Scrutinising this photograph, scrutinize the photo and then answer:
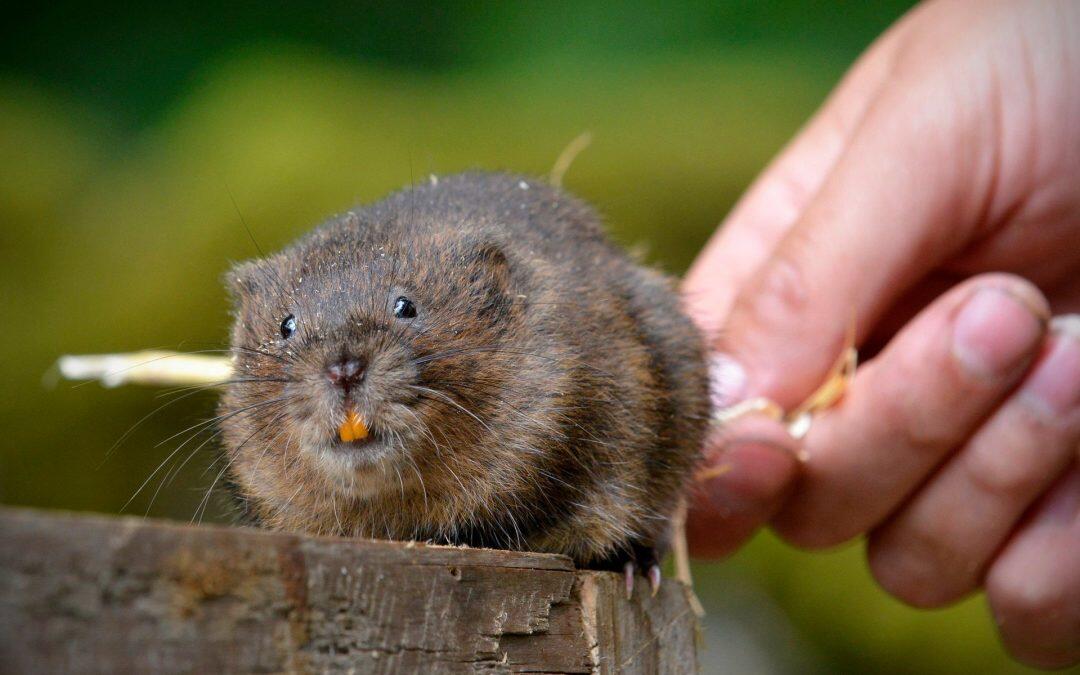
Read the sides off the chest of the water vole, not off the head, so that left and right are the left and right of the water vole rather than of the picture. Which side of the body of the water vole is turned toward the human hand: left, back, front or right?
back

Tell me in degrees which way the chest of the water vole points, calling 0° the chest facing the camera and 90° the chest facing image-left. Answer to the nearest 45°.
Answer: approximately 45°
